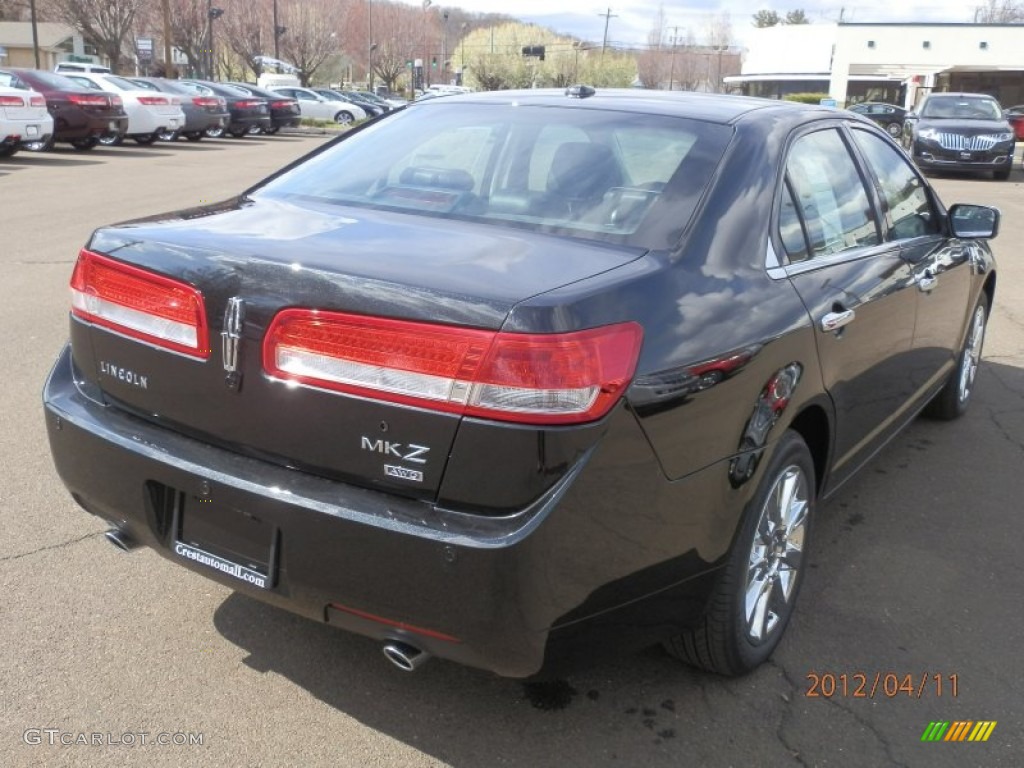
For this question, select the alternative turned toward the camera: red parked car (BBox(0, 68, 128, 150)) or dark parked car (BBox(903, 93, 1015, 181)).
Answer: the dark parked car

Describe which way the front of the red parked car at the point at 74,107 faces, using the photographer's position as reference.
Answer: facing away from the viewer and to the left of the viewer

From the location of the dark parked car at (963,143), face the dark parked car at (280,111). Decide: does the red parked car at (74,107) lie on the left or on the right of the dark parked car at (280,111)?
left

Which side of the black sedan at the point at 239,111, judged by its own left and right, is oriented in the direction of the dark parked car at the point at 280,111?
right

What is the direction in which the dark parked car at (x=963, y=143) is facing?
toward the camera

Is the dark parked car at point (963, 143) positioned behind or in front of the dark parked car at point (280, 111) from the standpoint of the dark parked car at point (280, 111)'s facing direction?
behind

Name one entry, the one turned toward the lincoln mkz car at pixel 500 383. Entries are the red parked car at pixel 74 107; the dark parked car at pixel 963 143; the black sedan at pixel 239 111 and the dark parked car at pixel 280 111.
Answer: the dark parked car at pixel 963 143

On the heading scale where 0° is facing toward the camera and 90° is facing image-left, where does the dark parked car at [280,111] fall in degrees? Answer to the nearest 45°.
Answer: approximately 135°

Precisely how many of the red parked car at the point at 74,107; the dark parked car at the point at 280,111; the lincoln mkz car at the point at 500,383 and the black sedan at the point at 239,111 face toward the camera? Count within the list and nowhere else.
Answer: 0

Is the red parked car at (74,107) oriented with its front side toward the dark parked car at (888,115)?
no

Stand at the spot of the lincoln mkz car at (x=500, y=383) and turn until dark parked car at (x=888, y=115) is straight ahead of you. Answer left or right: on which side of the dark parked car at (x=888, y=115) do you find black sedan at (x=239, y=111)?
left

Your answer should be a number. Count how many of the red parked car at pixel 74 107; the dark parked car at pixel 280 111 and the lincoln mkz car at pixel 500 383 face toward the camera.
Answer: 0

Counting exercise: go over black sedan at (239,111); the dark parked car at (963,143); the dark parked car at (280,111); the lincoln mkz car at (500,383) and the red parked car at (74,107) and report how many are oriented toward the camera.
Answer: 1

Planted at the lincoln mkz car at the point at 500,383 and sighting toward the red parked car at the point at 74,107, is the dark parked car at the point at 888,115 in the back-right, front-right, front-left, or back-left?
front-right

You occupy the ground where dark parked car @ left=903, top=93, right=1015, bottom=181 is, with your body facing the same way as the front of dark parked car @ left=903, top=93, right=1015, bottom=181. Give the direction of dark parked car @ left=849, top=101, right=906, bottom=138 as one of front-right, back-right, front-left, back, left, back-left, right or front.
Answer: back

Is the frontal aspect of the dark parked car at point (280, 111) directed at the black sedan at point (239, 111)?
no

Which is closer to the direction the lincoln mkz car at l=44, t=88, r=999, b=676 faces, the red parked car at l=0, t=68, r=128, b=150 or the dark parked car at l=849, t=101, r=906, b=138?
the dark parked car

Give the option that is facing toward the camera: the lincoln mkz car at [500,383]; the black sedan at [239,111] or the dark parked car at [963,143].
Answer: the dark parked car
